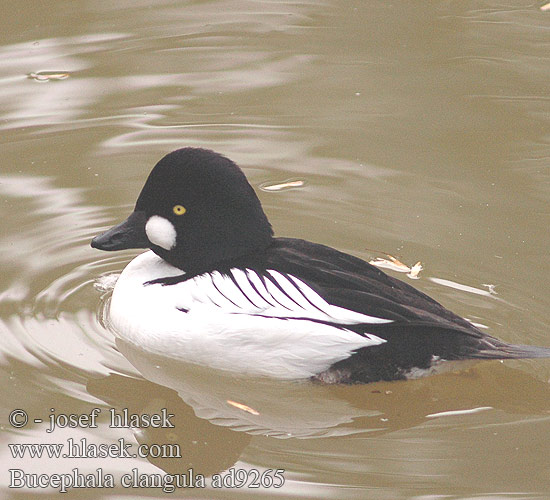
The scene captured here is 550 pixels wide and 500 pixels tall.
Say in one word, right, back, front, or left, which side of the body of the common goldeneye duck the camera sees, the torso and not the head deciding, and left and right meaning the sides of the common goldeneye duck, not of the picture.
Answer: left

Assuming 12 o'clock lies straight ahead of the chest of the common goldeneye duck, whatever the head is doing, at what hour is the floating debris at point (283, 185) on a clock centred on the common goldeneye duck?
The floating debris is roughly at 3 o'clock from the common goldeneye duck.

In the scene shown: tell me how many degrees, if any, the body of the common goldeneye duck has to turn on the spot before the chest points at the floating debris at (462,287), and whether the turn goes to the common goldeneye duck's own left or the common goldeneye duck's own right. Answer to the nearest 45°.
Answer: approximately 135° to the common goldeneye duck's own right

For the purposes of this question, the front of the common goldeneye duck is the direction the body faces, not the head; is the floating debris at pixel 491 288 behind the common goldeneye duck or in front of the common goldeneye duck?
behind

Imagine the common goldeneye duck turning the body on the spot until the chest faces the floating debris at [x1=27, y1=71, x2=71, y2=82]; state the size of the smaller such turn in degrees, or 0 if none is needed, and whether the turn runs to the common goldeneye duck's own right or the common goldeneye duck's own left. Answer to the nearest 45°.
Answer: approximately 45° to the common goldeneye duck's own right

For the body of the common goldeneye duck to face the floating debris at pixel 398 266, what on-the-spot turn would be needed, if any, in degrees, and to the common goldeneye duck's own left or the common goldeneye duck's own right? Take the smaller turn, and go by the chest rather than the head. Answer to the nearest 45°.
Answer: approximately 135° to the common goldeneye duck's own right
